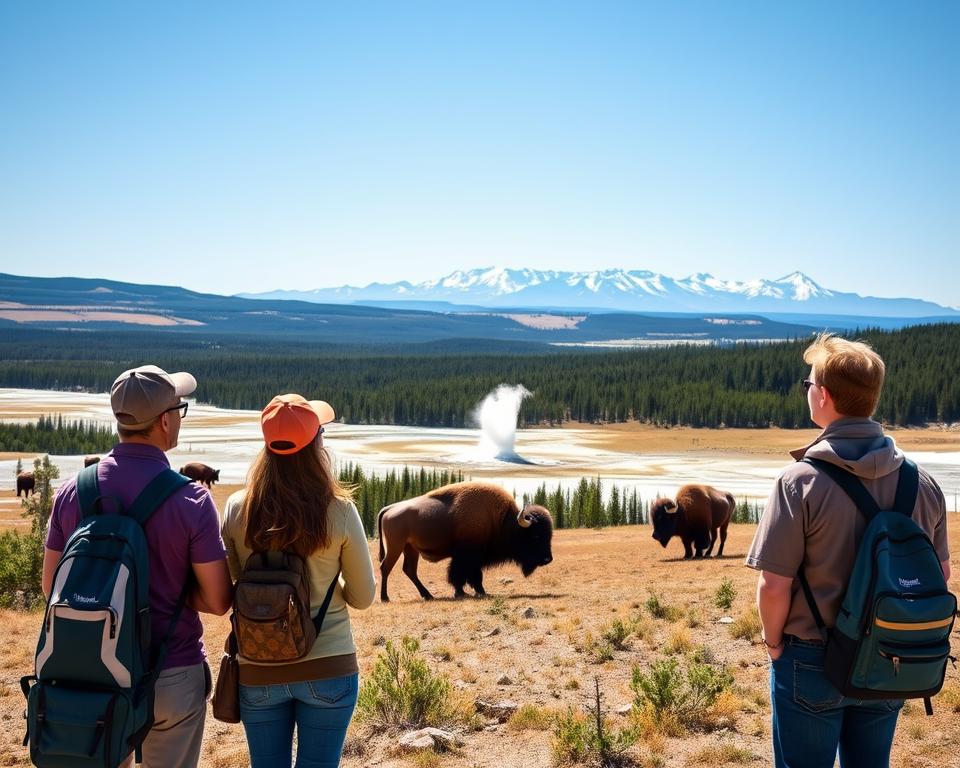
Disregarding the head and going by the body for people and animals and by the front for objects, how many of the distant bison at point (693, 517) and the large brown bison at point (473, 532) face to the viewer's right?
1

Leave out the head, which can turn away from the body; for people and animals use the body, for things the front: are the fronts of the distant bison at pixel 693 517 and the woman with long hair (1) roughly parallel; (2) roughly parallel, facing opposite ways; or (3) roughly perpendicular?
roughly perpendicular

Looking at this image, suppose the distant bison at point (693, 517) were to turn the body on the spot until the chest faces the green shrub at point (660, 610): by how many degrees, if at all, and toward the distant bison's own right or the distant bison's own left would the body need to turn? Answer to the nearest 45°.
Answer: approximately 45° to the distant bison's own left

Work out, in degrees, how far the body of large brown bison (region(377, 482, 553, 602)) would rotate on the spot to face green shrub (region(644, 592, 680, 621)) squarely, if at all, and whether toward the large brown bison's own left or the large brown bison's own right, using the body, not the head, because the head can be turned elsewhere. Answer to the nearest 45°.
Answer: approximately 45° to the large brown bison's own right

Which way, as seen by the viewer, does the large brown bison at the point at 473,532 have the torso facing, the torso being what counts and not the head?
to the viewer's right

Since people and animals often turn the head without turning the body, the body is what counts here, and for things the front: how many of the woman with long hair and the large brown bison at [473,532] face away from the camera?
1

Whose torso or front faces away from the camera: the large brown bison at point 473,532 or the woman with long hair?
the woman with long hair

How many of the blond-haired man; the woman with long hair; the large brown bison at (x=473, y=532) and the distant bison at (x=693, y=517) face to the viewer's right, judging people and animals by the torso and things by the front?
1

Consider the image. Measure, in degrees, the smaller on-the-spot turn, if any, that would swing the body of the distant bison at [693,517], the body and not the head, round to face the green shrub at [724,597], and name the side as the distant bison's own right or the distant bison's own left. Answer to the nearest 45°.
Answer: approximately 45° to the distant bison's own left

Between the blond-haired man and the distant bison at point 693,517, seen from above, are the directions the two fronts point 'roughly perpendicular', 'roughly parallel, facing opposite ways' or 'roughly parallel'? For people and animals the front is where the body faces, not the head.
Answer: roughly perpendicular

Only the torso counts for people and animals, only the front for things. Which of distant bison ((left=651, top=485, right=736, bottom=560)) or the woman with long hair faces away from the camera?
the woman with long hair

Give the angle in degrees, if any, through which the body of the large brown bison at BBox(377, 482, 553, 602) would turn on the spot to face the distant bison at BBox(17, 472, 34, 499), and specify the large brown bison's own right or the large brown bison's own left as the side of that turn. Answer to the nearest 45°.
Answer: approximately 135° to the large brown bison's own left

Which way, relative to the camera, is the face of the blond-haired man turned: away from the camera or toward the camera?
away from the camera

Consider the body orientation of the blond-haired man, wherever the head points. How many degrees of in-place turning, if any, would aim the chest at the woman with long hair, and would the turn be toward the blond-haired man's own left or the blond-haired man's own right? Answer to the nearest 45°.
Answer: approximately 45° to the blond-haired man's own left

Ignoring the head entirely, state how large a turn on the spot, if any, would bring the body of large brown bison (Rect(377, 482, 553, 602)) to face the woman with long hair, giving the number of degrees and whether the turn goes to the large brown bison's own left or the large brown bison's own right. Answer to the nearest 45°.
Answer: approximately 90° to the large brown bison's own right

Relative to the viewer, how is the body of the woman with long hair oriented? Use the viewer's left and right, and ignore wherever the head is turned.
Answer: facing away from the viewer

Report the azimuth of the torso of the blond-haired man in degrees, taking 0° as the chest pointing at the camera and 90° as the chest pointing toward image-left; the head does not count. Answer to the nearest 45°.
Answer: approximately 135°

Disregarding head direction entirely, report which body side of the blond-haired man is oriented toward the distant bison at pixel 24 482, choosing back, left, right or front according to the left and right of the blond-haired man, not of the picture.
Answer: front

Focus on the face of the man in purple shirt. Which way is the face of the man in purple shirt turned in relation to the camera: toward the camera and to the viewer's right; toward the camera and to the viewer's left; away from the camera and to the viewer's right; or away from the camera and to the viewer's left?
away from the camera and to the viewer's right

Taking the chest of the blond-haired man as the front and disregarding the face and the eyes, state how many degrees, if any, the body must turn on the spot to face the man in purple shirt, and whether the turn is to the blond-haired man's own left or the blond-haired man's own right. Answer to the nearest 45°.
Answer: approximately 45° to the blond-haired man's own left
